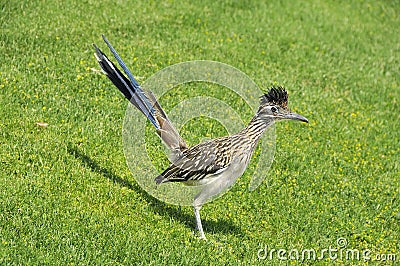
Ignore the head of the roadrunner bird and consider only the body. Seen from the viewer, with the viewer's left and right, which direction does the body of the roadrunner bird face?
facing to the right of the viewer
